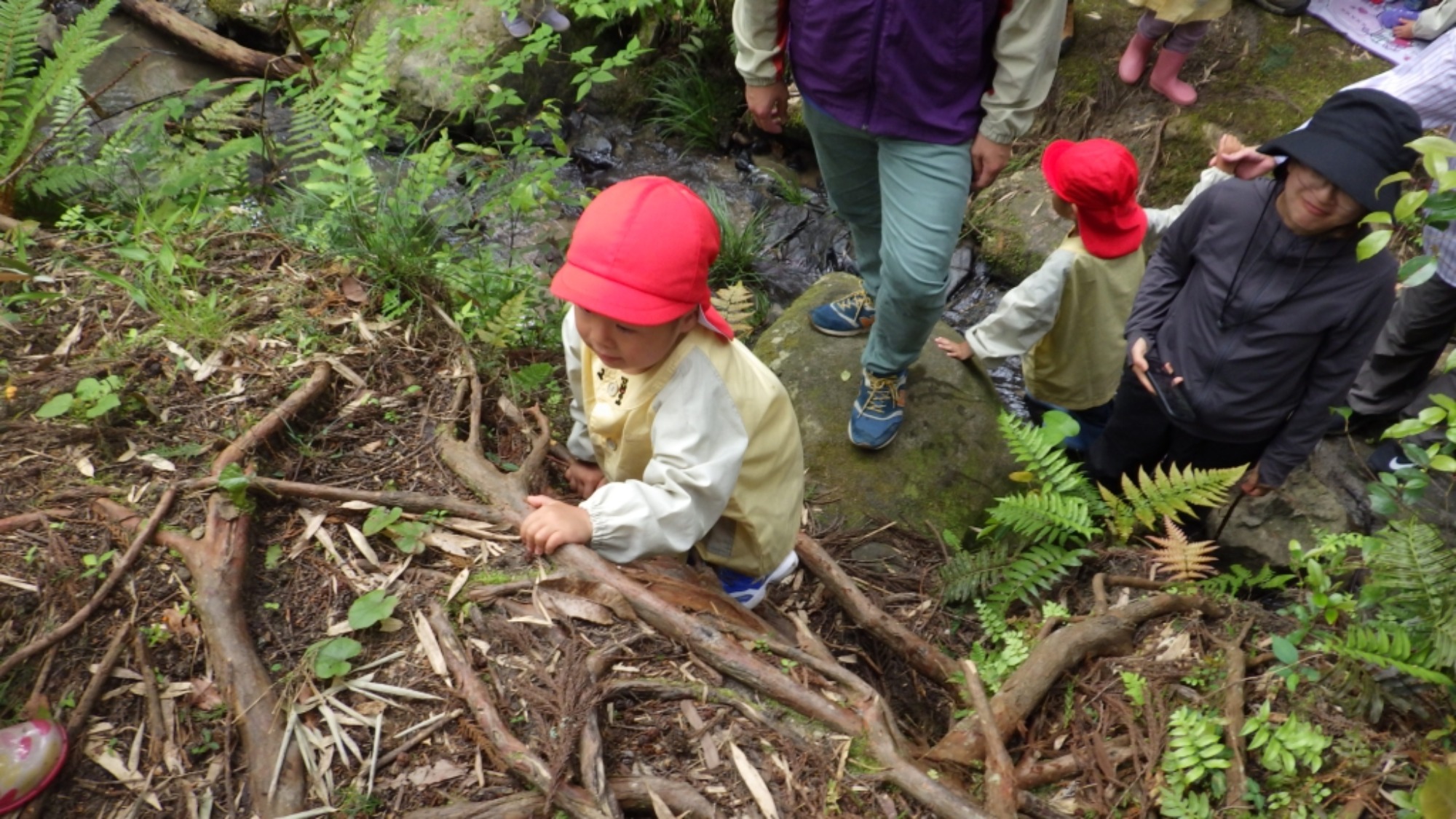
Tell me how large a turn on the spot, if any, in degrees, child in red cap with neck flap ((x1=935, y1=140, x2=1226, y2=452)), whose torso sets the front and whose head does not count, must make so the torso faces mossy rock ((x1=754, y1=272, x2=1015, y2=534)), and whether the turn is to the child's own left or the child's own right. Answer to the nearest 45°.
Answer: approximately 90° to the child's own left

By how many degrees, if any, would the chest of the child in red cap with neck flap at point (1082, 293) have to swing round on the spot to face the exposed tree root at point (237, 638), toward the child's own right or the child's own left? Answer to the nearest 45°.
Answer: approximately 90° to the child's own left

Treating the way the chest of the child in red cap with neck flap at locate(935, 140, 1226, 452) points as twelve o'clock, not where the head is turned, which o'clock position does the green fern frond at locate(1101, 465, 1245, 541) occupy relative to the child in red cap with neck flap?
The green fern frond is roughly at 7 o'clock from the child in red cap with neck flap.

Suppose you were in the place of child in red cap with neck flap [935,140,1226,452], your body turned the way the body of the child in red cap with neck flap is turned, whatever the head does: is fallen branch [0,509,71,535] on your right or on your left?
on your left

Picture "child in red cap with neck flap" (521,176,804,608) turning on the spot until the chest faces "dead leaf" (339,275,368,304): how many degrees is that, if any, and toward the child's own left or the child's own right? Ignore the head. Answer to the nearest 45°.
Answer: approximately 90° to the child's own right

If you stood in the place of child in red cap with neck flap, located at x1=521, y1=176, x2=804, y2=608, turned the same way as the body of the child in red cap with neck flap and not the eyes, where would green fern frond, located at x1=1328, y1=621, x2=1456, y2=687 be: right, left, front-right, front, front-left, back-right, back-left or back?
left

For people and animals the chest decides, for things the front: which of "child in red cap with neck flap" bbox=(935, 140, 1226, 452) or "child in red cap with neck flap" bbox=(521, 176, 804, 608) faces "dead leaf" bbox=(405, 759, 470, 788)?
"child in red cap with neck flap" bbox=(521, 176, 804, 608)

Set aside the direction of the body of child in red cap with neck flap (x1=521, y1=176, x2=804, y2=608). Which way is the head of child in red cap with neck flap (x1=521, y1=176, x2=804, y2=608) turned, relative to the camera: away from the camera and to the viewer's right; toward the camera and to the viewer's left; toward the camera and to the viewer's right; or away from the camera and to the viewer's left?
toward the camera and to the viewer's left

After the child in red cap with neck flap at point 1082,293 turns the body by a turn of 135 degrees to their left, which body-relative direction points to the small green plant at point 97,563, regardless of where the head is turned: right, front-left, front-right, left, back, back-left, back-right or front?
front-right

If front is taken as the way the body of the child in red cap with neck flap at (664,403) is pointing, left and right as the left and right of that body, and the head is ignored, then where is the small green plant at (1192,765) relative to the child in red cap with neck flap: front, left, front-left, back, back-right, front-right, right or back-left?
left

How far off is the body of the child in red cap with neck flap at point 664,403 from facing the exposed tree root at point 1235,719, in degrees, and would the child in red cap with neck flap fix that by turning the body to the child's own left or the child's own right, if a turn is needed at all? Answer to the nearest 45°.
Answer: approximately 90° to the child's own left

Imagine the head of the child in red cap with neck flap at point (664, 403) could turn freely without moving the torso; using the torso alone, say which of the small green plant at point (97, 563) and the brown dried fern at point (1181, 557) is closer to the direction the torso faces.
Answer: the small green plant

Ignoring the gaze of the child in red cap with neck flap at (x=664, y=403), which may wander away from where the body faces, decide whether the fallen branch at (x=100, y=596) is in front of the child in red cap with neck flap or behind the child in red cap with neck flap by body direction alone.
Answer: in front

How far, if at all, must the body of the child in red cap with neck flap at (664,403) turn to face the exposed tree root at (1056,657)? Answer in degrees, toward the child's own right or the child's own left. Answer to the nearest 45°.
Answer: approximately 90° to the child's own left

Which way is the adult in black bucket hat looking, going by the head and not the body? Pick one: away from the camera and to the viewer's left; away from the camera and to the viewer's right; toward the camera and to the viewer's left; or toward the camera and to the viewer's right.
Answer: toward the camera and to the viewer's left

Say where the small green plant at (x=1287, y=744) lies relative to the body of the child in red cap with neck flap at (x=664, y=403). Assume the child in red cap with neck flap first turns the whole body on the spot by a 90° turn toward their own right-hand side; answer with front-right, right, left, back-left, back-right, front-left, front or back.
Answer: back

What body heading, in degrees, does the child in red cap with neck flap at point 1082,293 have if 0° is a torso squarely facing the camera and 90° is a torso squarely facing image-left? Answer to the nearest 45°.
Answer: approximately 135°

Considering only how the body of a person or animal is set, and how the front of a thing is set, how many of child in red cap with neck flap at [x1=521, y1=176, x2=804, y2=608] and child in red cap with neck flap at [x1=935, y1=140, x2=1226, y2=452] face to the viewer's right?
0
